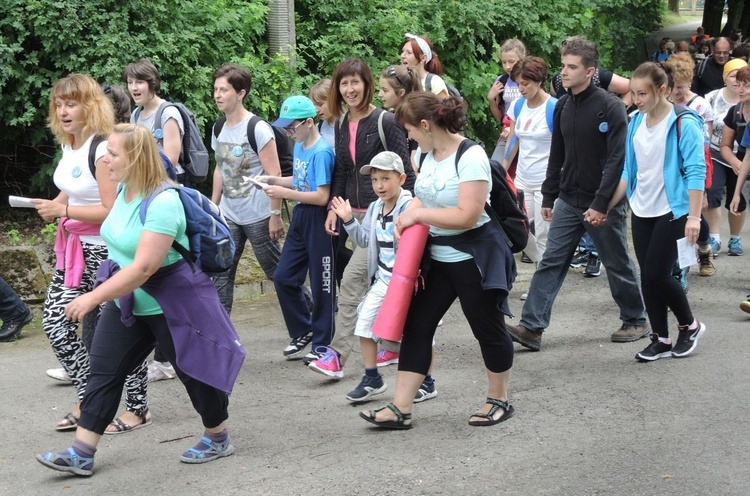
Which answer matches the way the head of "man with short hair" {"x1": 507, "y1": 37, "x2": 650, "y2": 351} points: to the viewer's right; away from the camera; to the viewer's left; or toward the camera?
to the viewer's left

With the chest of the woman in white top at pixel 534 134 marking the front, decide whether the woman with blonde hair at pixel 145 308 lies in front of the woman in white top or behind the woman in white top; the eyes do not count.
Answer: in front

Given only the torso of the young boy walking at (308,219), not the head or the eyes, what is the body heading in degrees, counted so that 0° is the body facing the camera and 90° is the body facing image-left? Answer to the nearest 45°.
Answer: approximately 45°

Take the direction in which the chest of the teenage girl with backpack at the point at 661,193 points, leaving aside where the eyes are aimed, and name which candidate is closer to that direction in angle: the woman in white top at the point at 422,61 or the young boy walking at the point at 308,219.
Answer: the young boy walking

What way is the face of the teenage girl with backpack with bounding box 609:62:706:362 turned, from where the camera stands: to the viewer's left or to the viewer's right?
to the viewer's left

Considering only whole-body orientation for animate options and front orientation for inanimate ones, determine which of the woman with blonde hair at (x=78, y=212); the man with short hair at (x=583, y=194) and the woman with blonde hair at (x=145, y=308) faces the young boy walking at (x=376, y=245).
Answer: the man with short hair

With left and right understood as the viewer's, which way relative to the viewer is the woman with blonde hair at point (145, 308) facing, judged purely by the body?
facing to the left of the viewer

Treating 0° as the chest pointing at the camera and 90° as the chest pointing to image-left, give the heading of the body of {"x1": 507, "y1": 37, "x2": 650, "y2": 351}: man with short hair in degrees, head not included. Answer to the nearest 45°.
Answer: approximately 45°

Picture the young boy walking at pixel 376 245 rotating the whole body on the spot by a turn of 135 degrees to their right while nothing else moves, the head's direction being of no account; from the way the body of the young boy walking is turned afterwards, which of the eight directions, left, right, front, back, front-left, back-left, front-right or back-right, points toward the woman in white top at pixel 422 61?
front

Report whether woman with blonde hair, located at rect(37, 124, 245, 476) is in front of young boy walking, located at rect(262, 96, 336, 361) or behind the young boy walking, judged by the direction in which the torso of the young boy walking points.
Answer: in front
